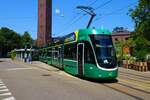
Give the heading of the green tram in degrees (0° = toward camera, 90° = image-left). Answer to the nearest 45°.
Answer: approximately 315°
